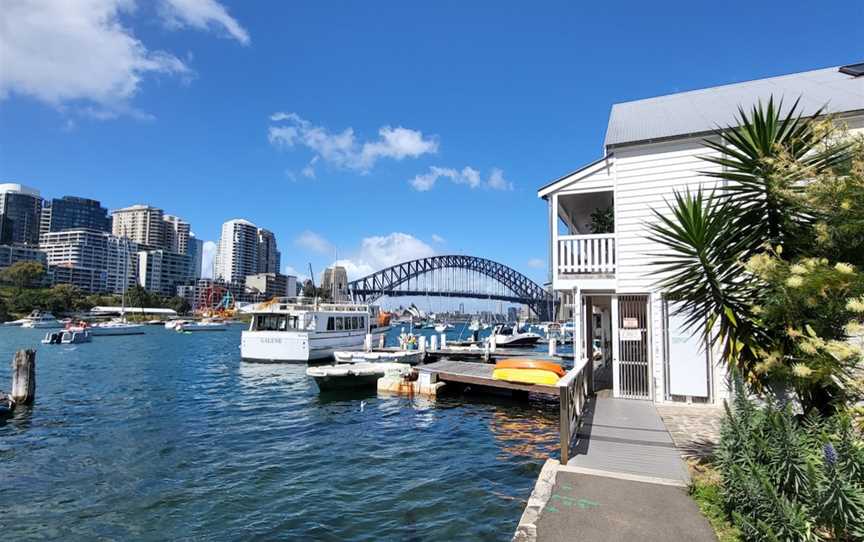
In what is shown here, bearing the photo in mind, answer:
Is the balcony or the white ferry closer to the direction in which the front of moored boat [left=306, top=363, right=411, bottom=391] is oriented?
the white ferry

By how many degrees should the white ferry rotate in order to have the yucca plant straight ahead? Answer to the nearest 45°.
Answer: approximately 135° to its right

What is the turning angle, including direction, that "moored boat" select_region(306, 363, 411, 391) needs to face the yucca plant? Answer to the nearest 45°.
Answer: approximately 90° to its left

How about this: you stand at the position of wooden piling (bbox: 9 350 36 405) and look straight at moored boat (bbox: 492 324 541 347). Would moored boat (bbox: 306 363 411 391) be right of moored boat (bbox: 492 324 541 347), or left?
right

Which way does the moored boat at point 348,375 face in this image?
to the viewer's left

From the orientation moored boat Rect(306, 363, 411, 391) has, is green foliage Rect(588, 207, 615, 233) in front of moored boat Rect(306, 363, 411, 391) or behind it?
behind
